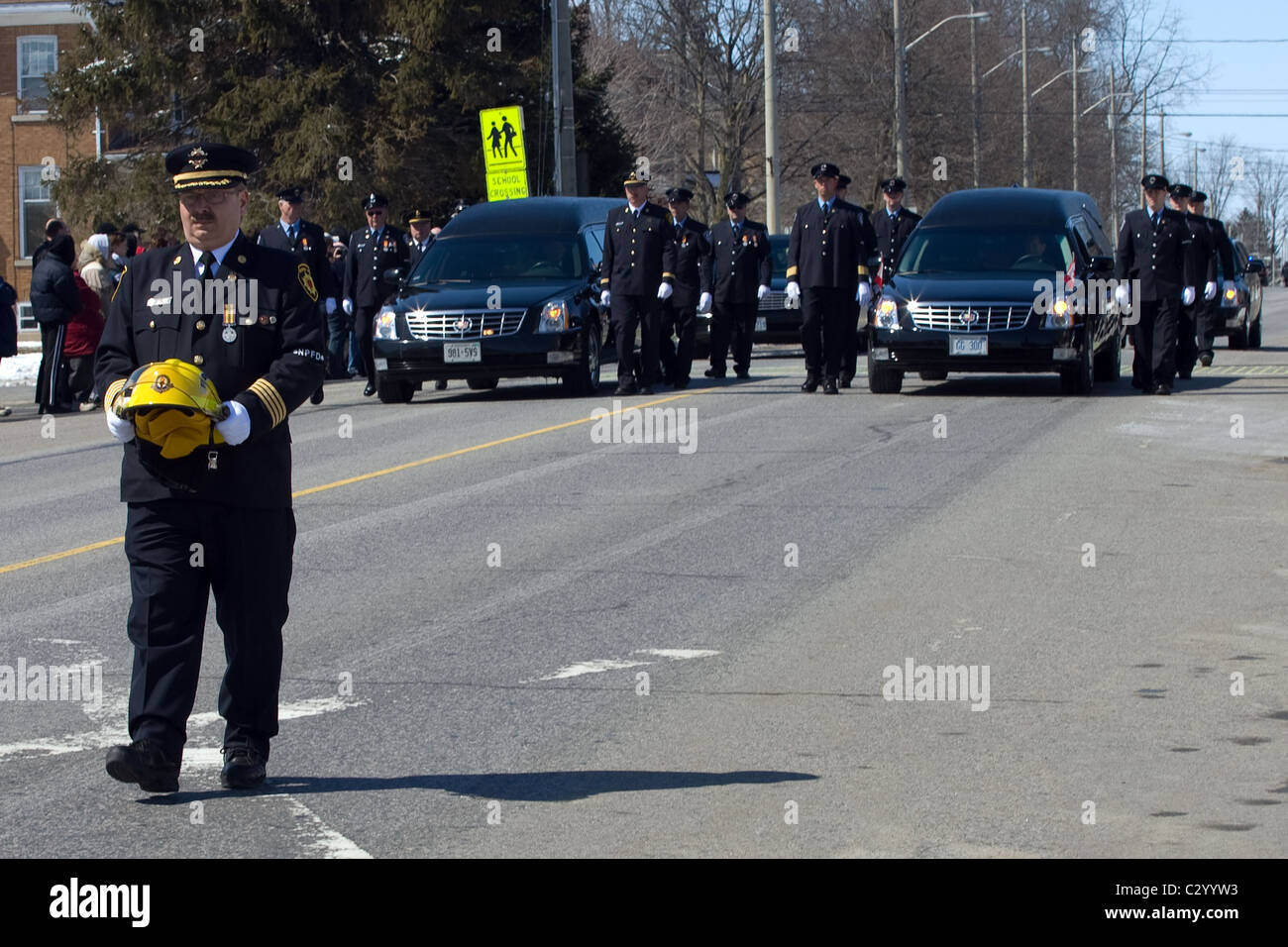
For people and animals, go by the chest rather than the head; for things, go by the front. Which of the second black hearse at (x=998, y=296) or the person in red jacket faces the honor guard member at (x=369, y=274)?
the person in red jacket

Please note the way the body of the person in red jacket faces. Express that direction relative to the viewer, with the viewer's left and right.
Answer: facing to the right of the viewer

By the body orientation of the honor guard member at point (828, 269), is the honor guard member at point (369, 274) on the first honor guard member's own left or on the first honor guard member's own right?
on the first honor guard member's own right

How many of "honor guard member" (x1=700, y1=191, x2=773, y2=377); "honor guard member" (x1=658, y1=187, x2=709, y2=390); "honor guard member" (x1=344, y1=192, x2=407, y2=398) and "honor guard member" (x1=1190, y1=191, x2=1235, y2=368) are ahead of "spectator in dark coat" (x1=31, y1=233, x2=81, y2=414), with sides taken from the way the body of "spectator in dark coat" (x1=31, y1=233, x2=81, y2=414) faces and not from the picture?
4

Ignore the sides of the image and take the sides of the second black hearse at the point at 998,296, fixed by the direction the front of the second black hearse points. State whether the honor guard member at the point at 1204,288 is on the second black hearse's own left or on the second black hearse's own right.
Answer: on the second black hearse's own left

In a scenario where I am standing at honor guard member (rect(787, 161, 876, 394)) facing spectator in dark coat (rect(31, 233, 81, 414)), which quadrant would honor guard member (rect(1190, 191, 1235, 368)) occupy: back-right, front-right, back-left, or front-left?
back-right
